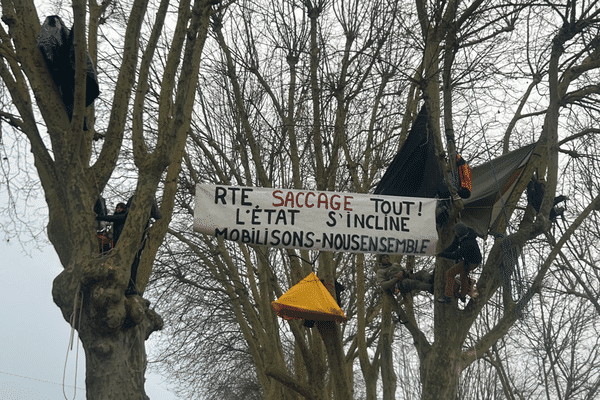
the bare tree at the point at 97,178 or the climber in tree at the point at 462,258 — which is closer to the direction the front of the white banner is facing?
the bare tree

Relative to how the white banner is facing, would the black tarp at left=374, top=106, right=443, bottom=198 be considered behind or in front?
behind

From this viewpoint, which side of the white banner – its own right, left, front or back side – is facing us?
front

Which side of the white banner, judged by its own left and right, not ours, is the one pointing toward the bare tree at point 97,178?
right

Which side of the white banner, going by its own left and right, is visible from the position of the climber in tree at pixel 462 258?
left
